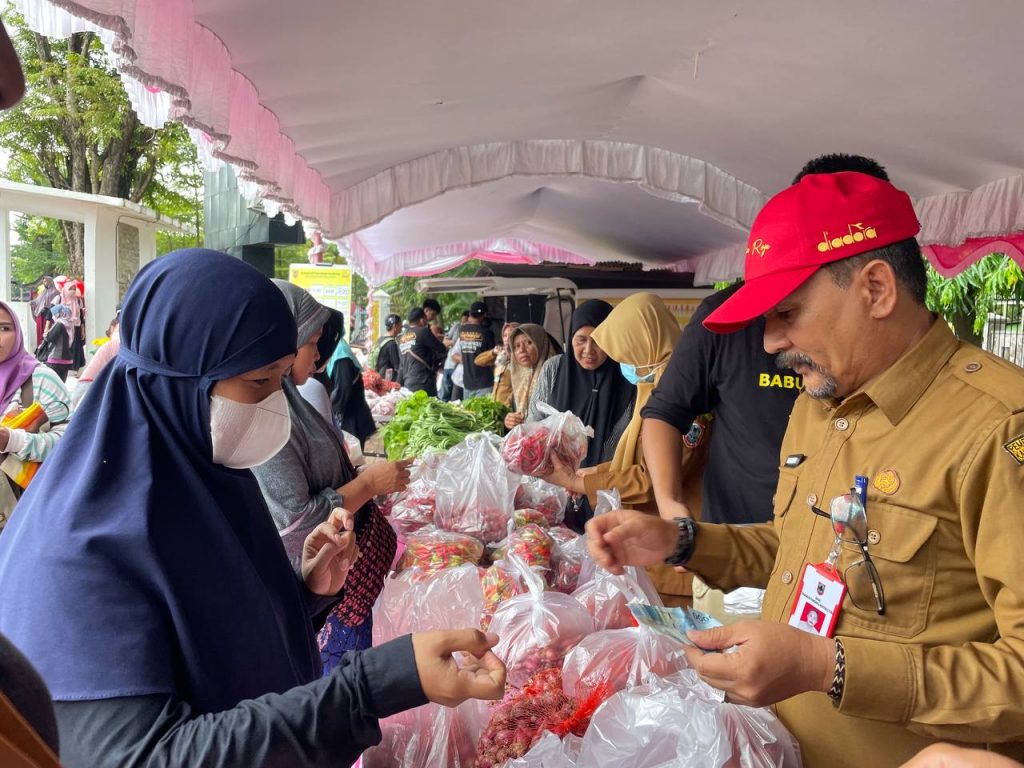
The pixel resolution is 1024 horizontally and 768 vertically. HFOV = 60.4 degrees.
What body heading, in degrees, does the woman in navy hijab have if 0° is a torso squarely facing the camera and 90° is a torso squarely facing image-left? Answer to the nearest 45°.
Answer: approximately 270°

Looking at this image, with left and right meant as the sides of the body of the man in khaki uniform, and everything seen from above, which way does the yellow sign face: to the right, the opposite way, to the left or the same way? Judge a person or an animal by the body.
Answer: to the left

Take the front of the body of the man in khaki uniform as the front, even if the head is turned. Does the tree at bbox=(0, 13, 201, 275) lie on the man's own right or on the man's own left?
on the man's own right

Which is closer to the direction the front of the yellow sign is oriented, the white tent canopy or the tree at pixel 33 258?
the white tent canopy

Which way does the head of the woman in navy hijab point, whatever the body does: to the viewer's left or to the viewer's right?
to the viewer's right

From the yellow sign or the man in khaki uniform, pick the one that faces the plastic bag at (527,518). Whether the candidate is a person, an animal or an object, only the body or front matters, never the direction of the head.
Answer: the yellow sign

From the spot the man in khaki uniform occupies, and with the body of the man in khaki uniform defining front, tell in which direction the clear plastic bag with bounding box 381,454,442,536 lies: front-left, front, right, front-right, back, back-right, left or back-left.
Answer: right

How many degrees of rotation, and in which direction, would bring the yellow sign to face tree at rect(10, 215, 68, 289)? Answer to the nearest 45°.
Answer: approximately 135° to its right

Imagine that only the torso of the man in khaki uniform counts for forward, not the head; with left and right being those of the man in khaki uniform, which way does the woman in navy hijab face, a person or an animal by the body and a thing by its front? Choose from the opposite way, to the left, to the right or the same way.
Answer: the opposite way

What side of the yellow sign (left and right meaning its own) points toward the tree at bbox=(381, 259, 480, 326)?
back

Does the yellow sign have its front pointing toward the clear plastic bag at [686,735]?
yes

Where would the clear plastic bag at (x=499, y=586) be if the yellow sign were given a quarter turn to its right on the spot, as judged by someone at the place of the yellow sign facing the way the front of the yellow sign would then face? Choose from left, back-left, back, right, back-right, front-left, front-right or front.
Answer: left

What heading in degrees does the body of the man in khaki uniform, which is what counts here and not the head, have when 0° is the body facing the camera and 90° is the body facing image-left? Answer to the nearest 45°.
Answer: approximately 45°

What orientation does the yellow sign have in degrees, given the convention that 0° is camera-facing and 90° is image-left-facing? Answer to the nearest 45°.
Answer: approximately 0°
